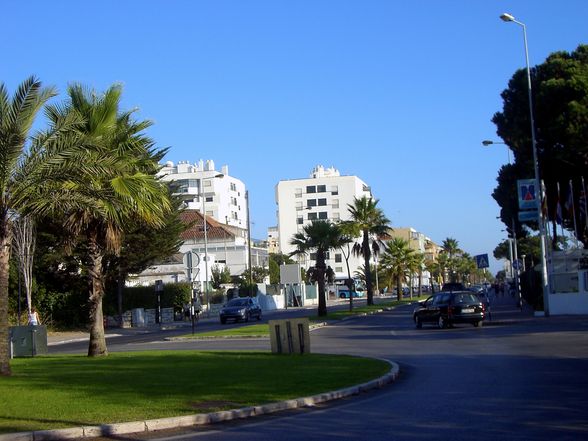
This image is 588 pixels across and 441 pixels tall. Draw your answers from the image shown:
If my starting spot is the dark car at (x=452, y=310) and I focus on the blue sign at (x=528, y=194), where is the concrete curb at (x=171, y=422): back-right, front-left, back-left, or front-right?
back-right

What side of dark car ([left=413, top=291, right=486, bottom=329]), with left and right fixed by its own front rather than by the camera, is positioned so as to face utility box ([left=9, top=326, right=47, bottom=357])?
left

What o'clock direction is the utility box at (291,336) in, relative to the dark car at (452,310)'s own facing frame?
The utility box is roughly at 8 o'clock from the dark car.

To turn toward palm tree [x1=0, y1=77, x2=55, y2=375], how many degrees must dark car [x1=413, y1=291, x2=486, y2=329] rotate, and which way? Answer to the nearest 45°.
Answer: approximately 90° to its left

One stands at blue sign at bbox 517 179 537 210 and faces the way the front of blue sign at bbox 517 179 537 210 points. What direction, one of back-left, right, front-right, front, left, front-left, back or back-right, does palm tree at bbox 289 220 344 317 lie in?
back-right

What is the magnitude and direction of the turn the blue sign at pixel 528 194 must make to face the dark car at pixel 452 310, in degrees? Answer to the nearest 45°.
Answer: approximately 45° to its right

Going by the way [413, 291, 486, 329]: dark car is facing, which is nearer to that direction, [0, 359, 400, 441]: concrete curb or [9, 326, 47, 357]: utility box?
the utility box

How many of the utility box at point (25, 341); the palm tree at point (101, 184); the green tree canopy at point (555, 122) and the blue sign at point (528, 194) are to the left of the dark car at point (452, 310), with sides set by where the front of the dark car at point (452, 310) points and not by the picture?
2

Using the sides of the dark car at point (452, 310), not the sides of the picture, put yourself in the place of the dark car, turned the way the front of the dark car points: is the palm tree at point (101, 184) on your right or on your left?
on your left

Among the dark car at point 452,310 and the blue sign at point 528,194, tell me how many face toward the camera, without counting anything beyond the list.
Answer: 1

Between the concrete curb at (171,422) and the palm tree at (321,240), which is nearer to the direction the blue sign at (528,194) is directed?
the concrete curb

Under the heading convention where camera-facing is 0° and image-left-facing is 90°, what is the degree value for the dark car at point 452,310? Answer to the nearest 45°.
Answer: approximately 135°

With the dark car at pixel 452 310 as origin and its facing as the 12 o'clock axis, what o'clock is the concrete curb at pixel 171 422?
The concrete curb is roughly at 8 o'clock from the dark car.
